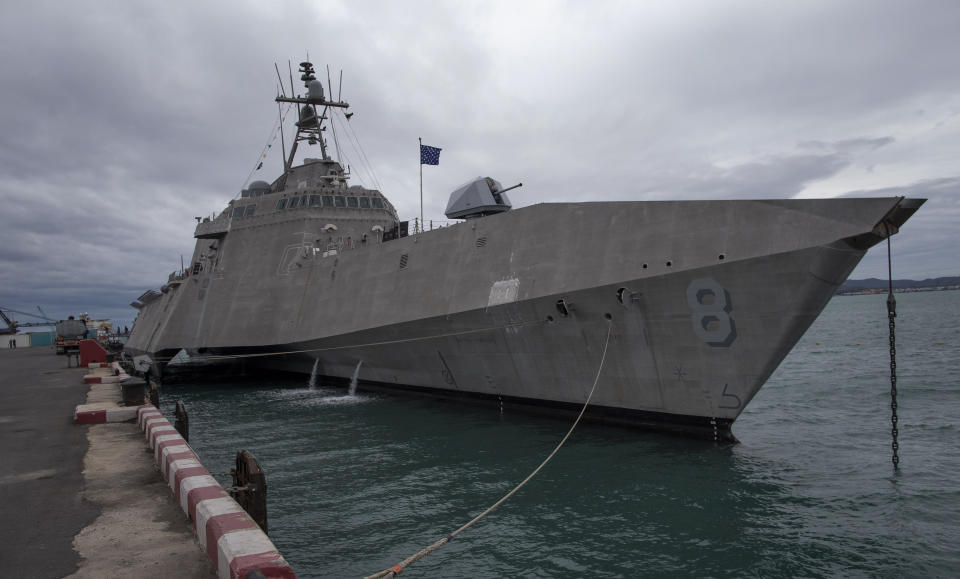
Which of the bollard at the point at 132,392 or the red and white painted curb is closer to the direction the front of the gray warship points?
the red and white painted curb

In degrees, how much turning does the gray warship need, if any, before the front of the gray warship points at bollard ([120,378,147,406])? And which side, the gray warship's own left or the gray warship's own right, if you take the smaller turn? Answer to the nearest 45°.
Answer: approximately 135° to the gray warship's own right

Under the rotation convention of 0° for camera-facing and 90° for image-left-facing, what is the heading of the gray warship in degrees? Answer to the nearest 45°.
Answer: approximately 315°

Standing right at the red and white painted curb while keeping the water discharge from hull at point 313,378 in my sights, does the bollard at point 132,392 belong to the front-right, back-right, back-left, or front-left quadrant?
front-left

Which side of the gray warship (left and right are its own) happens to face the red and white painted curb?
right

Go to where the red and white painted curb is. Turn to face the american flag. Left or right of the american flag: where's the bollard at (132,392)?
left
